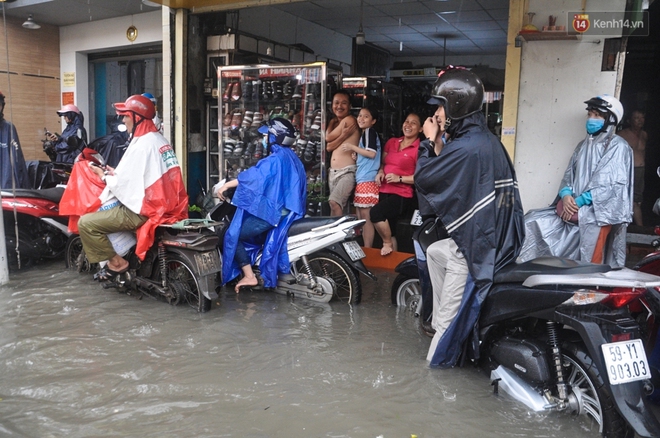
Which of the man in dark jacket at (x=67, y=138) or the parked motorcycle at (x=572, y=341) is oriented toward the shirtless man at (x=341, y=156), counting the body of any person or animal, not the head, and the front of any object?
the parked motorcycle

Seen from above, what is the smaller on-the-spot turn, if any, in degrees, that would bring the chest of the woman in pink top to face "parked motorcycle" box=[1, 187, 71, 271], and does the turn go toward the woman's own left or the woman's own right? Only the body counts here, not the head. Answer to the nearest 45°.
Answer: approximately 45° to the woman's own right

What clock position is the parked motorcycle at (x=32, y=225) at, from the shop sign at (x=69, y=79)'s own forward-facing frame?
The parked motorcycle is roughly at 12 o'clock from the shop sign.

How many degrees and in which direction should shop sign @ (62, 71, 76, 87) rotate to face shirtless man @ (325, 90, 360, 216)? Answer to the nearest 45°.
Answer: approximately 45° to its left

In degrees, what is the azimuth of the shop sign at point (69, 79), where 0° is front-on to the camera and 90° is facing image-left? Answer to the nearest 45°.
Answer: approximately 0°

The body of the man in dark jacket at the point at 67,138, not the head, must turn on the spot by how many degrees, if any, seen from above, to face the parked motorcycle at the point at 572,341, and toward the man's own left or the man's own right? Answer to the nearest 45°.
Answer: approximately 90° to the man's own left

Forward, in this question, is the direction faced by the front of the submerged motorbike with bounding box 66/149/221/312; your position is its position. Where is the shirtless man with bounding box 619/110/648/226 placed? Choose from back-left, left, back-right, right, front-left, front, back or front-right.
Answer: back-right

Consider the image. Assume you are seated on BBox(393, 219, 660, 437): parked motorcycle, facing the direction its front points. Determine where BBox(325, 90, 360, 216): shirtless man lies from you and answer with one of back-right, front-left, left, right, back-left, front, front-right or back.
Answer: front

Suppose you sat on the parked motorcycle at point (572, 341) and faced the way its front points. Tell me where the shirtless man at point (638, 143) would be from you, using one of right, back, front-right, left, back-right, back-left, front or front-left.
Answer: front-right

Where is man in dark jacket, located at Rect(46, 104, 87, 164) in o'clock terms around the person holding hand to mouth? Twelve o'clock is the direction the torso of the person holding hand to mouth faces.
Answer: The man in dark jacket is roughly at 1 o'clock from the person holding hand to mouth.
